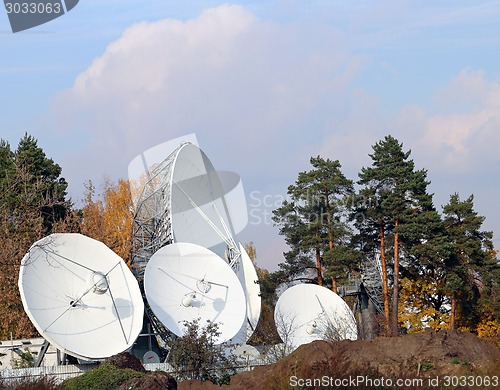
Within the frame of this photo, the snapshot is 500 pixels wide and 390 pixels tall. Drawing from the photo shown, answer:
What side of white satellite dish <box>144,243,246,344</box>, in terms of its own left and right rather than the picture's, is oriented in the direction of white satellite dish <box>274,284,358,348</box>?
left

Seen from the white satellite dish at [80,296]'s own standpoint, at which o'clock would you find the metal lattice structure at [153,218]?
The metal lattice structure is roughly at 8 o'clock from the white satellite dish.

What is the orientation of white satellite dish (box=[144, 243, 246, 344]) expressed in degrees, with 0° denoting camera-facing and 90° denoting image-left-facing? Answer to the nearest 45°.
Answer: approximately 315°

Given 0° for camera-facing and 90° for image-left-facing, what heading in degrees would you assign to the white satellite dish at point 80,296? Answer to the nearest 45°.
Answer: approximately 315°

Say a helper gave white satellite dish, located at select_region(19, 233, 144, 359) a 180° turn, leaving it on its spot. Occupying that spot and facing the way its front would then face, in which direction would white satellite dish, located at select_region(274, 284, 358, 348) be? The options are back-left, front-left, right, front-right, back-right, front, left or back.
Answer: right

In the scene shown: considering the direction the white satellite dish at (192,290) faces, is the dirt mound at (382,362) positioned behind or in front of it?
in front

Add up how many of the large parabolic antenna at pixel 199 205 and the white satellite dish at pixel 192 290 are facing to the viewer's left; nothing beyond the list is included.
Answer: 0

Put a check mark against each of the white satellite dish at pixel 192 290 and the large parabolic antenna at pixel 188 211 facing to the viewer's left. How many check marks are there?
0

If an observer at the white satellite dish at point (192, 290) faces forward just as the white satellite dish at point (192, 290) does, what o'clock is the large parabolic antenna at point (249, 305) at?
The large parabolic antenna is roughly at 8 o'clock from the white satellite dish.
